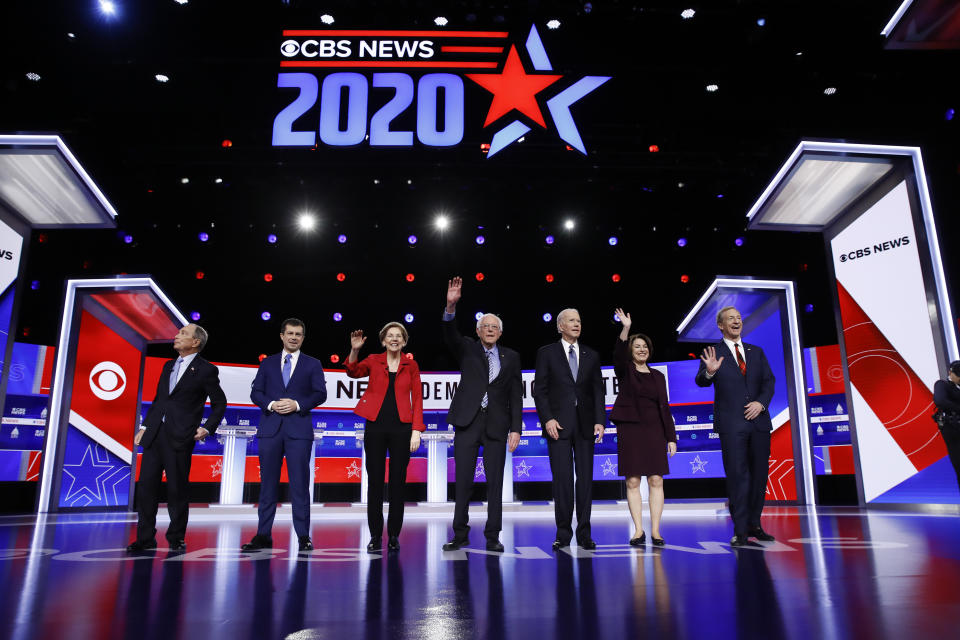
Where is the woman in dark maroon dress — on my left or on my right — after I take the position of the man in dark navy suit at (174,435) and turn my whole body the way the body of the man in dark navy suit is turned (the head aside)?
on my left

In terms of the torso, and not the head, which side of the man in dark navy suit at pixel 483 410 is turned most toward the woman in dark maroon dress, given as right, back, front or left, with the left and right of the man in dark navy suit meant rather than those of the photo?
left

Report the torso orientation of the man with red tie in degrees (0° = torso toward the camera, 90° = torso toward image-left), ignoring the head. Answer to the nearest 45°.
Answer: approximately 0°

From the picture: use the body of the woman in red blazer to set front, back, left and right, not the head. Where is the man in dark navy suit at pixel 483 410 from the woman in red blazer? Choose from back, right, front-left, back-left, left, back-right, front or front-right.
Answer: left

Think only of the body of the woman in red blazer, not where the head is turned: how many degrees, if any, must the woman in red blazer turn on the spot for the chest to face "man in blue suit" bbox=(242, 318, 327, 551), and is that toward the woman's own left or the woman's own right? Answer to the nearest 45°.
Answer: approximately 90° to the woman's own right

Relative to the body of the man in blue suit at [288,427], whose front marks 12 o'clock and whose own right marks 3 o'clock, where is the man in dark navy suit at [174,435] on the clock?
The man in dark navy suit is roughly at 4 o'clock from the man in blue suit.

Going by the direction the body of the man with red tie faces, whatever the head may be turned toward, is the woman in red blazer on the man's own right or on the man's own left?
on the man's own right
